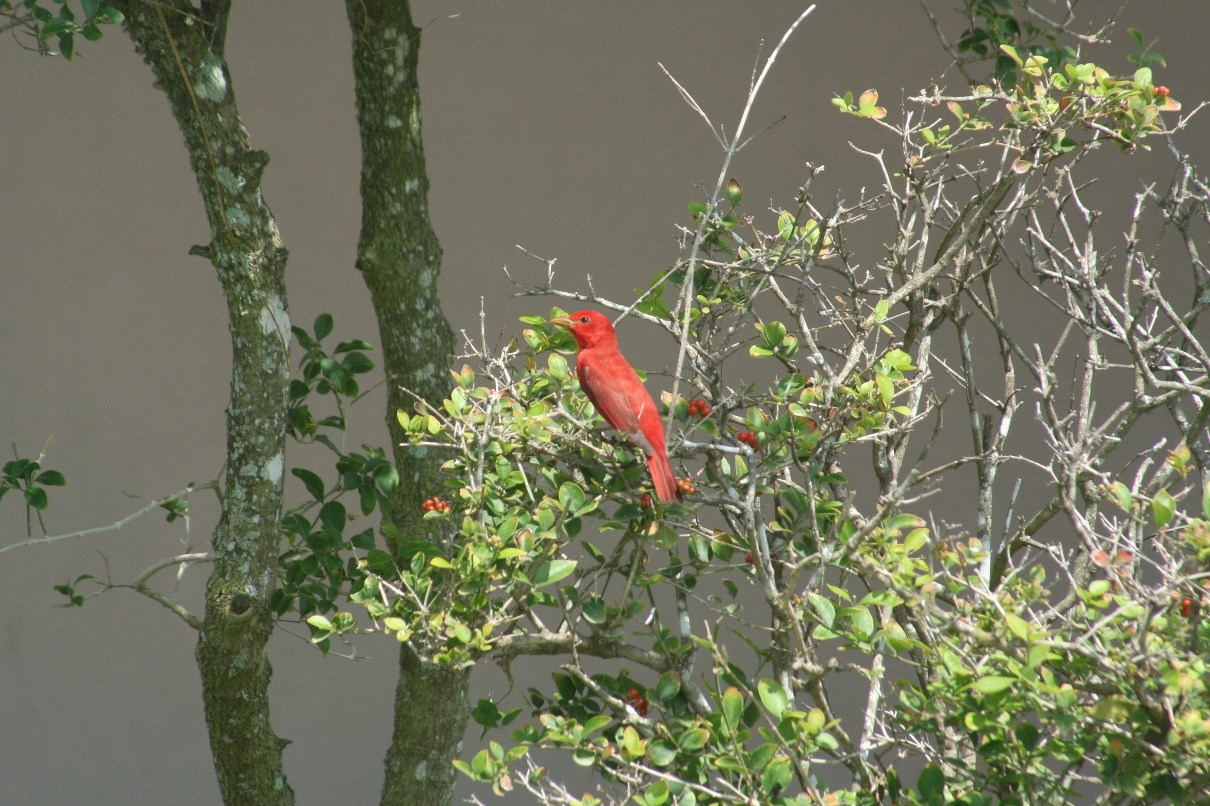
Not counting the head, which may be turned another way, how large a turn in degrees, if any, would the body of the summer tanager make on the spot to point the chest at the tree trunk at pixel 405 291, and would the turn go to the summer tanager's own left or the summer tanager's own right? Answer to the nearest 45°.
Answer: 0° — it already faces it

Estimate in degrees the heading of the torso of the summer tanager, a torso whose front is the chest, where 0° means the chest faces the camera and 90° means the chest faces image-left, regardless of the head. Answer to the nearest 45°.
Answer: approximately 135°

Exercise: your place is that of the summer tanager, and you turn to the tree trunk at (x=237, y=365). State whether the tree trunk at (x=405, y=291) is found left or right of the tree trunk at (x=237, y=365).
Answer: right
